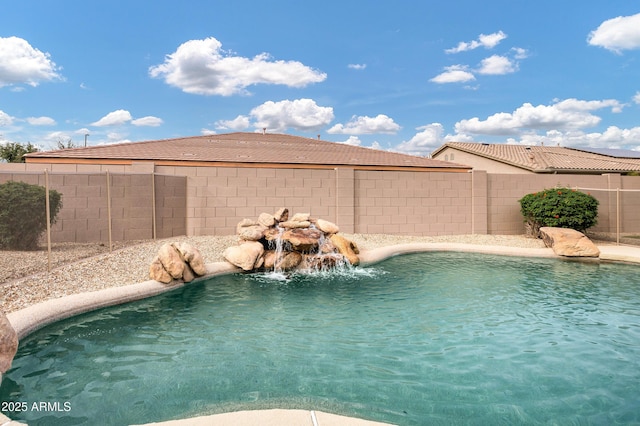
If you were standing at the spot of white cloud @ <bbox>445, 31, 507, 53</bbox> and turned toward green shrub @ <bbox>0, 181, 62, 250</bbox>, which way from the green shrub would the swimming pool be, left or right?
left

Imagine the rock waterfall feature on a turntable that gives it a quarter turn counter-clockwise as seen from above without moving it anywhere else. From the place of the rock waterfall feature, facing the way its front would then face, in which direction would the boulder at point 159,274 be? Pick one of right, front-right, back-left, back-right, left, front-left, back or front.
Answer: back-right

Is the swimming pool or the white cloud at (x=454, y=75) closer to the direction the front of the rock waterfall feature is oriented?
the swimming pool

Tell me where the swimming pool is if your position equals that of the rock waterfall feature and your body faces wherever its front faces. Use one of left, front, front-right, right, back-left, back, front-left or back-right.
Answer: front

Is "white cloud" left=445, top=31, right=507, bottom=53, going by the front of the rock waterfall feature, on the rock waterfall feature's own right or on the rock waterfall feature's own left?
on the rock waterfall feature's own left

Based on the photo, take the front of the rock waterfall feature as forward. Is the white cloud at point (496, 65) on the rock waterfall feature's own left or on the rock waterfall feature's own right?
on the rock waterfall feature's own left

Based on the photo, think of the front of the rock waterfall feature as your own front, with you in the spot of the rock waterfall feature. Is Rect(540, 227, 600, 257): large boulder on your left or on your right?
on your left

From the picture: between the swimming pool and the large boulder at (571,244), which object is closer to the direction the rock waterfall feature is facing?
the swimming pool

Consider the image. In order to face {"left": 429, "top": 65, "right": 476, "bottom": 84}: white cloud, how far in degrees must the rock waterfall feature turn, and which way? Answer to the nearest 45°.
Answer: approximately 135° to its left

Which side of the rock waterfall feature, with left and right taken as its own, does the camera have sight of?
front

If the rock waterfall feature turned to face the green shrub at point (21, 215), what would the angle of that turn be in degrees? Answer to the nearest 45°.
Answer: approximately 90° to its right
